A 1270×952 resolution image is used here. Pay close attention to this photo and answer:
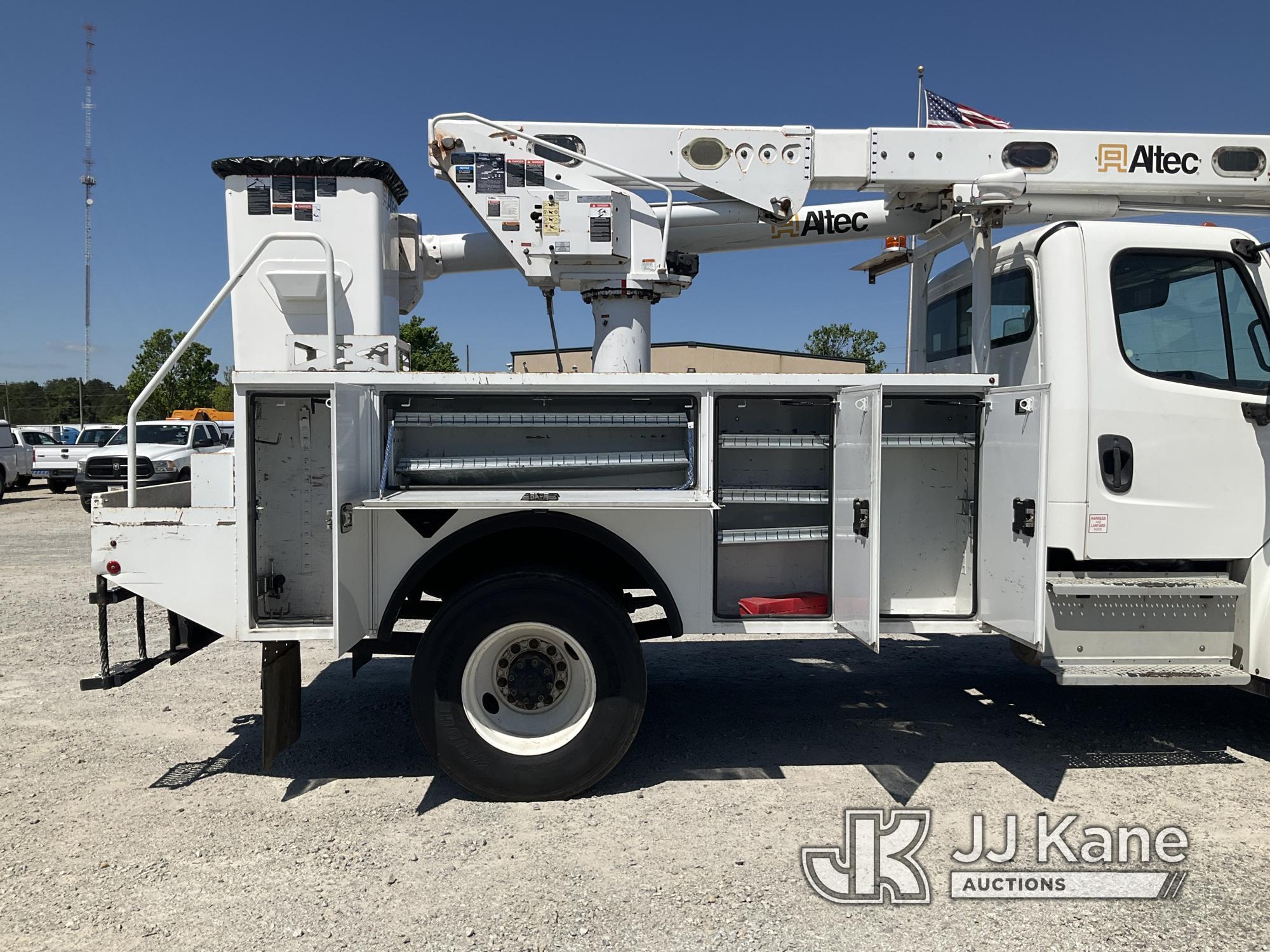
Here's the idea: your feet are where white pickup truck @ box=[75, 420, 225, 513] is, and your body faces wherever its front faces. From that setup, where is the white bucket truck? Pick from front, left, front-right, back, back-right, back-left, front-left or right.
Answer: front-left

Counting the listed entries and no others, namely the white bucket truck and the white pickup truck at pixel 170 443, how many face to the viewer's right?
1

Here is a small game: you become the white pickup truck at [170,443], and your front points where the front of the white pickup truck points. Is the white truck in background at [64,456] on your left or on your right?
on your right

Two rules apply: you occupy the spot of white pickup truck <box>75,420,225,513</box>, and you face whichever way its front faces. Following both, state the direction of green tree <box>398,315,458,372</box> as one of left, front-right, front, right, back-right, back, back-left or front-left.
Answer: back

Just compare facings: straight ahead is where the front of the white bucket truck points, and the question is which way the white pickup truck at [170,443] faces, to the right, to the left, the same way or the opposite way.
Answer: to the right

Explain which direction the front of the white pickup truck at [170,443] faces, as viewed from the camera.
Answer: facing the viewer and to the left of the viewer

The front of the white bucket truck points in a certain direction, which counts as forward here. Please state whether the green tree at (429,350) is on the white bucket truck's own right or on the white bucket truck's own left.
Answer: on the white bucket truck's own left

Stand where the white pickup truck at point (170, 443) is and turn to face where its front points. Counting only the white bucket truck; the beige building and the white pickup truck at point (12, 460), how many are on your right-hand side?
1

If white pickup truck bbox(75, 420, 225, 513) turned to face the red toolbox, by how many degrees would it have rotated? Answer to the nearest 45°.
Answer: approximately 45° to its left

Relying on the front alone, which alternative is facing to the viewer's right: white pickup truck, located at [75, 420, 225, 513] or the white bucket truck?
the white bucket truck

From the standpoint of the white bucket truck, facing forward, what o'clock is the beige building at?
The beige building is roughly at 9 o'clock from the white bucket truck.

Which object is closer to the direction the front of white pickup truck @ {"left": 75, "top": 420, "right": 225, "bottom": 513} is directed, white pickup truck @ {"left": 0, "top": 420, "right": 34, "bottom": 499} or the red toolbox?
the red toolbox

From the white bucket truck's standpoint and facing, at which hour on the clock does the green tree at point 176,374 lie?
The green tree is roughly at 8 o'clock from the white bucket truck.

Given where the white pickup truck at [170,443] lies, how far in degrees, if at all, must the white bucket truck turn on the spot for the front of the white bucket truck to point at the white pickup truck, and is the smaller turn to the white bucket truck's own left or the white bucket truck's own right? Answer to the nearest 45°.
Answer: approximately 135° to the white bucket truck's own left

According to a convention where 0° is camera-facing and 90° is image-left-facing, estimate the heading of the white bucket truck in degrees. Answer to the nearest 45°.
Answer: approximately 270°
